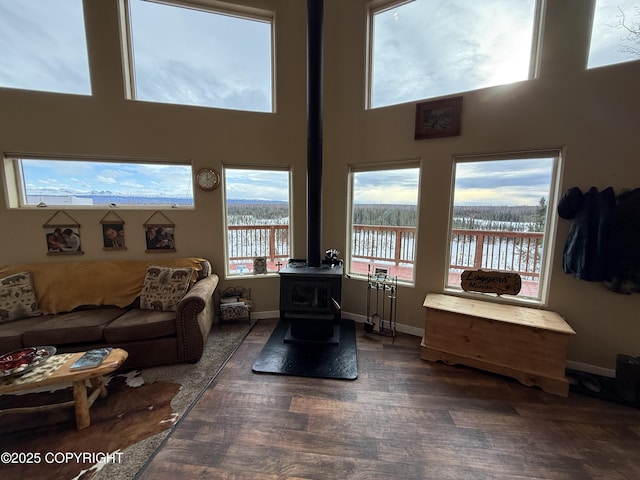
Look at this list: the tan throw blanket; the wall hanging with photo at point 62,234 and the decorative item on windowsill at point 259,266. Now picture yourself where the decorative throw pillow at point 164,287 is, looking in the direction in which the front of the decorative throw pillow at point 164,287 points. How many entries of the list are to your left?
1

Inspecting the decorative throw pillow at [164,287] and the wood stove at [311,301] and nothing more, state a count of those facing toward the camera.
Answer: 2

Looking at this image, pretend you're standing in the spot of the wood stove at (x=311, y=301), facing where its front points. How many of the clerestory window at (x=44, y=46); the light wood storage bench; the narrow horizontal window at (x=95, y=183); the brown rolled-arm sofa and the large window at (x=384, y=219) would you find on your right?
3

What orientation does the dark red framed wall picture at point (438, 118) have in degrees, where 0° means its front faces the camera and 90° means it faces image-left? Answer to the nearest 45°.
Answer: approximately 45°

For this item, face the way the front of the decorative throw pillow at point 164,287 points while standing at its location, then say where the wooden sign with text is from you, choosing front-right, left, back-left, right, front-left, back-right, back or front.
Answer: front-left

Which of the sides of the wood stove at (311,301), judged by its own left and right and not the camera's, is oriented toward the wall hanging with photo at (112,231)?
right

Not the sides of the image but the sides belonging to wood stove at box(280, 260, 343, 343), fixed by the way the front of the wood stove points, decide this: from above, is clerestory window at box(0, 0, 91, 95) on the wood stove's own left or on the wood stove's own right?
on the wood stove's own right

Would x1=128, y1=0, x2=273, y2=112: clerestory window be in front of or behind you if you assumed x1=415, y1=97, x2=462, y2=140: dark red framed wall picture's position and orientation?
in front

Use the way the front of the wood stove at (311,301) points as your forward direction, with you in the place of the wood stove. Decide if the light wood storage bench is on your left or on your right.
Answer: on your left
